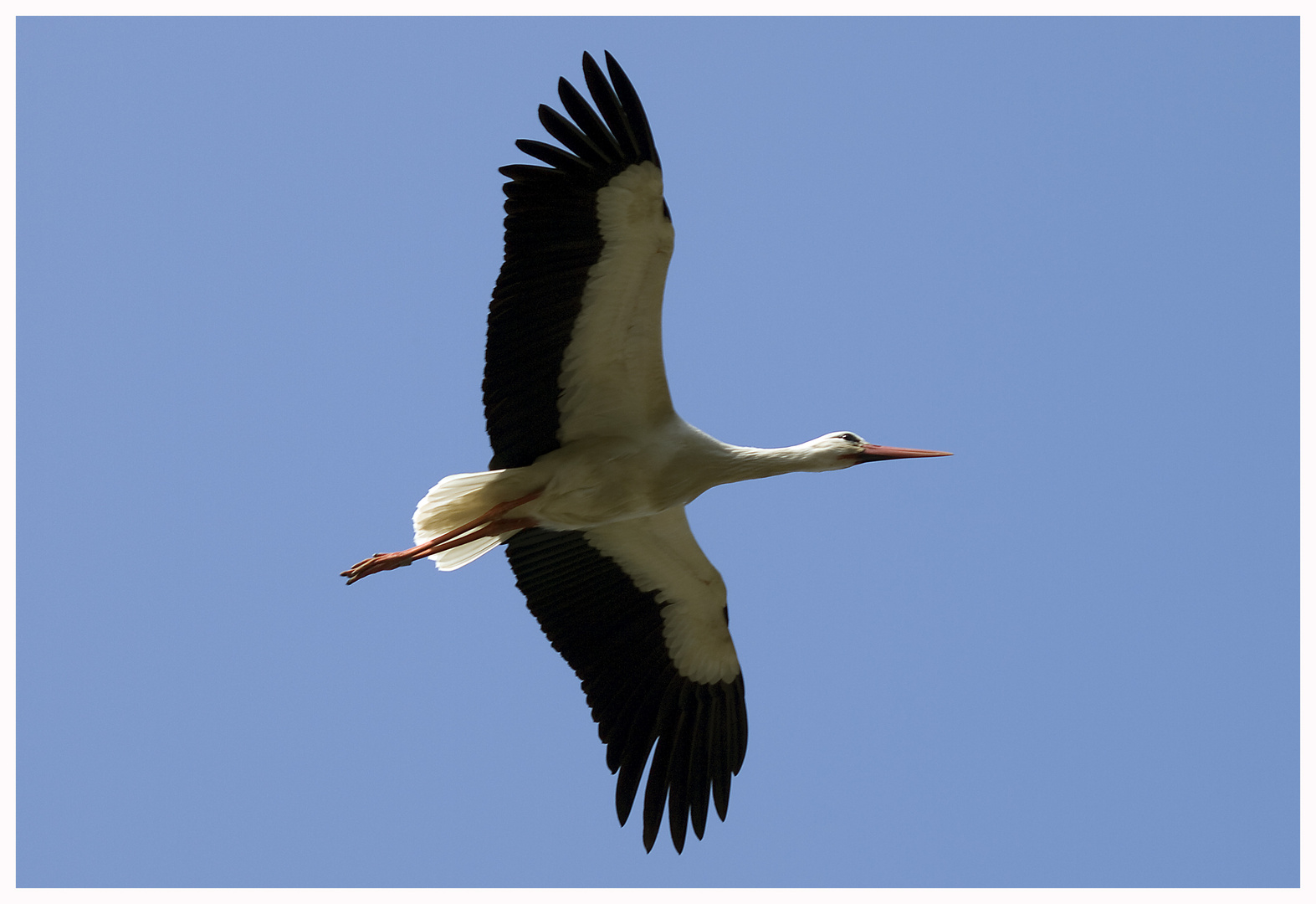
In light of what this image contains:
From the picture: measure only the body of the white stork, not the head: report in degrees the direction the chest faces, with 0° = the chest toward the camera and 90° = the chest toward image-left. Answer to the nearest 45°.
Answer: approximately 270°
